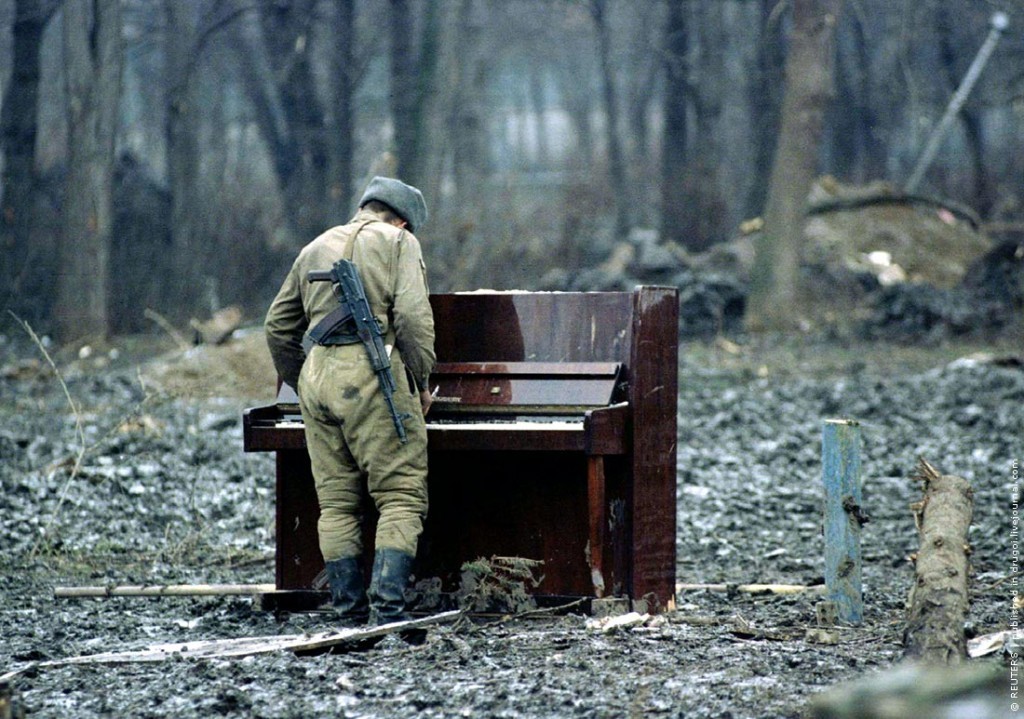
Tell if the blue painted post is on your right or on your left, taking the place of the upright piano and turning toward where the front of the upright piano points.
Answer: on your left

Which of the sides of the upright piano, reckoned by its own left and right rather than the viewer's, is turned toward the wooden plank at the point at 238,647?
front

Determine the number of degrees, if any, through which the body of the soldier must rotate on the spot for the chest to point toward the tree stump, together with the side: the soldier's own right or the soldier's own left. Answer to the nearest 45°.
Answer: approximately 90° to the soldier's own right

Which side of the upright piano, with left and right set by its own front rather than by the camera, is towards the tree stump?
left

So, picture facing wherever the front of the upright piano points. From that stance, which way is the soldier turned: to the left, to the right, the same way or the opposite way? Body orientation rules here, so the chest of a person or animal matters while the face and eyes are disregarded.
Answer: the opposite way

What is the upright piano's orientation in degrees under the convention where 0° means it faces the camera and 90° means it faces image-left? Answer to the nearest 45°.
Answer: approximately 45°

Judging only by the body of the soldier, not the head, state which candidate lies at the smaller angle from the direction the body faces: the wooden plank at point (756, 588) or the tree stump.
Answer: the wooden plank

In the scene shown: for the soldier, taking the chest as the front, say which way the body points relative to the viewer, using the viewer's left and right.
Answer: facing away from the viewer and to the right of the viewer

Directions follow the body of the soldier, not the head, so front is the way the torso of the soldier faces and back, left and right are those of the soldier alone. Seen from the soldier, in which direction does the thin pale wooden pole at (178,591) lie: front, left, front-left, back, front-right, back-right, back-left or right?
left

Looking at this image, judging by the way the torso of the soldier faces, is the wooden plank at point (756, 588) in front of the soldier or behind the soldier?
in front

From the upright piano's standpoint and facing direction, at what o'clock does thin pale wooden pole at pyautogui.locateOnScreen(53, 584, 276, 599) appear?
The thin pale wooden pole is roughly at 2 o'clock from the upright piano.

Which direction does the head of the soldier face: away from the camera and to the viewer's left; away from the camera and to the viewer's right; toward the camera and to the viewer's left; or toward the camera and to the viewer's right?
away from the camera and to the viewer's right
